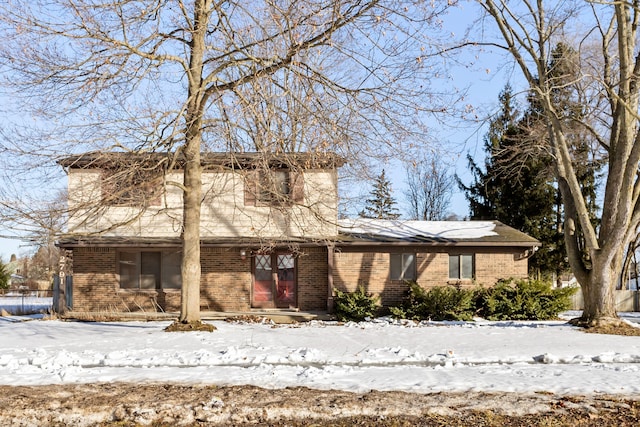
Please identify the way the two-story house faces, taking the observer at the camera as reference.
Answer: facing the viewer

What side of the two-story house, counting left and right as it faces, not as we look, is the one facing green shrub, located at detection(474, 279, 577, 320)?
left
